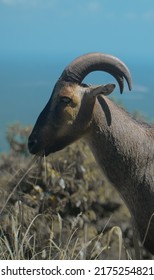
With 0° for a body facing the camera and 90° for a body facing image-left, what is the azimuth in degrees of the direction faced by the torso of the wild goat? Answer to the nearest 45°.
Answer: approximately 90°
